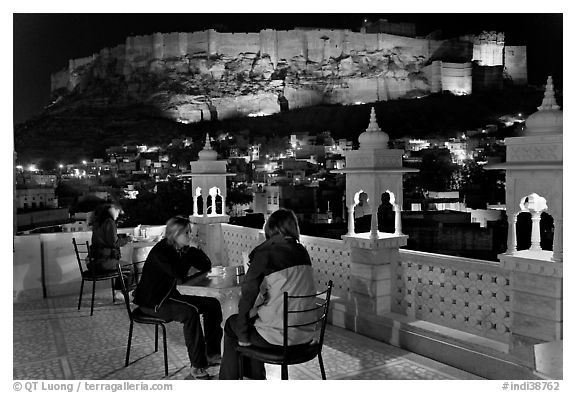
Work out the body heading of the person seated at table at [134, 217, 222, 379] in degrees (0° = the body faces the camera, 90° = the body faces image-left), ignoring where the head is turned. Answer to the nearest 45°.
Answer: approximately 270°

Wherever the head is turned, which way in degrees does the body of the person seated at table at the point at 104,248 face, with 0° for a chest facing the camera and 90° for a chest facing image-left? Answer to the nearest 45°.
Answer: approximately 270°

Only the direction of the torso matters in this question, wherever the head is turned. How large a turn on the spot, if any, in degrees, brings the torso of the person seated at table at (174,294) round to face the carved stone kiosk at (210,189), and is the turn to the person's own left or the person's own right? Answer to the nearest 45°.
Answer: approximately 90° to the person's own left

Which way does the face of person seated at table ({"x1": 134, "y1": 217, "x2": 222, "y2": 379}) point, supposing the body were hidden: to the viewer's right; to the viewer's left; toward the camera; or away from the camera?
to the viewer's right

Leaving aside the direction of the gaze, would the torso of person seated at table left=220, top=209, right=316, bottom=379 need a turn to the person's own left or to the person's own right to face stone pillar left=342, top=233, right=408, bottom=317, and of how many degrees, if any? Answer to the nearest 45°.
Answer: approximately 90° to the person's own right

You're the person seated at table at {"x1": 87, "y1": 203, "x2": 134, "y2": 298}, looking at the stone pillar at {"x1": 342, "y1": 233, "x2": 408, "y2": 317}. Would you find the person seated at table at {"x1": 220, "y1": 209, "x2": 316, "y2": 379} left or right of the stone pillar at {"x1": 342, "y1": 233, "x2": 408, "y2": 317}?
right

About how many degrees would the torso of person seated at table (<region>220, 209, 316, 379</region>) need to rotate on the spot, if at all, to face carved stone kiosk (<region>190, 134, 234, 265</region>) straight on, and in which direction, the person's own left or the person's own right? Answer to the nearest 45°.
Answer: approximately 45° to the person's own right

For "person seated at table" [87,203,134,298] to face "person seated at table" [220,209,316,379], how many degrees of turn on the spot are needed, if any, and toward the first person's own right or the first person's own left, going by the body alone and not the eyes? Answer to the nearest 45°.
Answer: approximately 90° to the first person's own right

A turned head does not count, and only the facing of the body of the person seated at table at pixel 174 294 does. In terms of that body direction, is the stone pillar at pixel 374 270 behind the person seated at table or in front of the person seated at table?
in front

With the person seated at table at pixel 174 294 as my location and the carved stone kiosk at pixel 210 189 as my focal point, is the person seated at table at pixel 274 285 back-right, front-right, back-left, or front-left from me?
back-right
